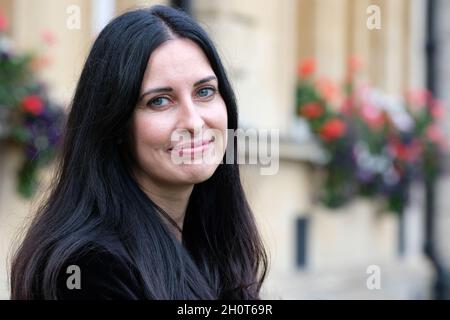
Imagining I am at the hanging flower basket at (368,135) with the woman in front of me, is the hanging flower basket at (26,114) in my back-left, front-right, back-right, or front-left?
front-right

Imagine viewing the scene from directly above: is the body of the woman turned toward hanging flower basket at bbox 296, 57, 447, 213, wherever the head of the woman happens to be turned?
no

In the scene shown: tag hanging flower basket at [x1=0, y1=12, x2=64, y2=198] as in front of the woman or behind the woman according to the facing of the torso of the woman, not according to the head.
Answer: behind

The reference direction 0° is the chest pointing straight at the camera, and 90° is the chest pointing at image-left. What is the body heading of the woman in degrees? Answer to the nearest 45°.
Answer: approximately 315°

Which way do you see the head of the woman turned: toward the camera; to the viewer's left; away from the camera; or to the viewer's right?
toward the camera

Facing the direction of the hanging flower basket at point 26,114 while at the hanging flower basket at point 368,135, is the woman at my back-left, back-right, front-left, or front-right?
front-left

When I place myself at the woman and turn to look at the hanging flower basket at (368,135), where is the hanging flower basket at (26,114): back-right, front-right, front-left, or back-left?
front-left
